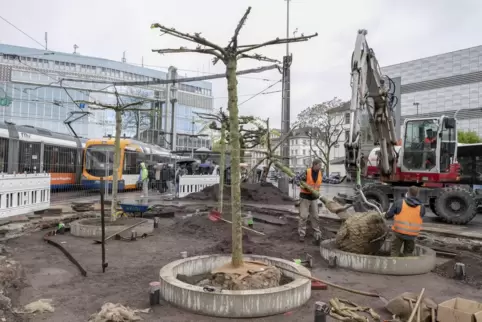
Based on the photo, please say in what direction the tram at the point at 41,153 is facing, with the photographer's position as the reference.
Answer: facing away from the viewer and to the right of the viewer

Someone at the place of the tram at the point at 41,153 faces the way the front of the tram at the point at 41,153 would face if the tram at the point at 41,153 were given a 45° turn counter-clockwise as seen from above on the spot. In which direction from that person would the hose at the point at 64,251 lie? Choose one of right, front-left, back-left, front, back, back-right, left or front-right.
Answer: back

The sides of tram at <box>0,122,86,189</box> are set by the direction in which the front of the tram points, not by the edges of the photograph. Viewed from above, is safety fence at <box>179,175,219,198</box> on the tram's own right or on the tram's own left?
on the tram's own right

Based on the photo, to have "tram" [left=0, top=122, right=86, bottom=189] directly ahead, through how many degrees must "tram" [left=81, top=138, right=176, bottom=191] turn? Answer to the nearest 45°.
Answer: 0° — it already faces it

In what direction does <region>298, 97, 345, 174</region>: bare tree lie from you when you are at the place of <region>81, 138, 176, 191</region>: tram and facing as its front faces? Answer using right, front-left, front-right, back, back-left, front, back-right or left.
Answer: back

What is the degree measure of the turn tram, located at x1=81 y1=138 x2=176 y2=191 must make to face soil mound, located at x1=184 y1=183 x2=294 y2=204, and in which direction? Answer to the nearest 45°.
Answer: approximately 90° to its left

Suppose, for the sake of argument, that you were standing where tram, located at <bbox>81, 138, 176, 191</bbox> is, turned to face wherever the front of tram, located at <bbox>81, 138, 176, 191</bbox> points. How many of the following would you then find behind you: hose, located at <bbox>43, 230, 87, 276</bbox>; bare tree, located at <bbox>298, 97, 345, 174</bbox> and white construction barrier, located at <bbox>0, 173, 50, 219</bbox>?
1

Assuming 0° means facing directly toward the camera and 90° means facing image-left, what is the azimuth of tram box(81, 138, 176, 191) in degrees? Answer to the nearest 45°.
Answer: approximately 45°

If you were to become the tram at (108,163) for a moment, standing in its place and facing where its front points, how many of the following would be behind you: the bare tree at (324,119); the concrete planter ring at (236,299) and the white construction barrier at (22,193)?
1

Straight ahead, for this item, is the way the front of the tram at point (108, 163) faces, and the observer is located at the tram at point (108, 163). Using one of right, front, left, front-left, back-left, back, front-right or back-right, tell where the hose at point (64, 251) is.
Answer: front-left
